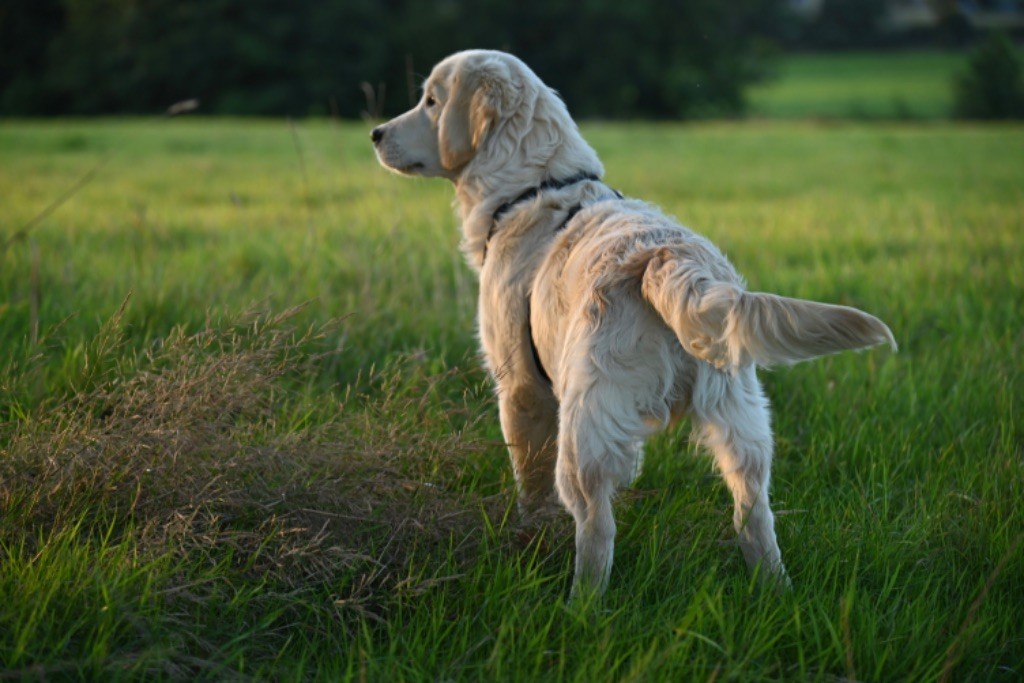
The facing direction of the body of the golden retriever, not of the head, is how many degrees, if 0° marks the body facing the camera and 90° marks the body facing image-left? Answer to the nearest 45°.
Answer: approximately 135°
